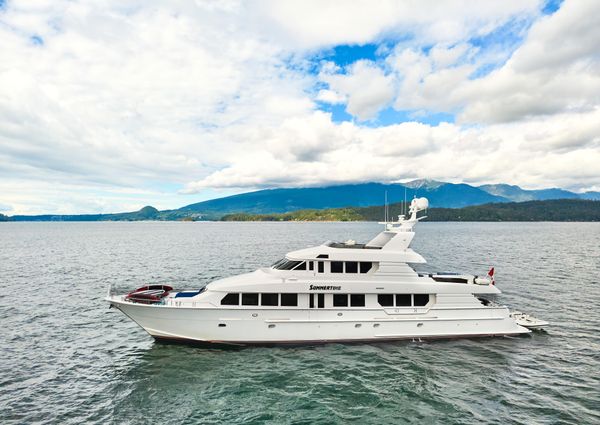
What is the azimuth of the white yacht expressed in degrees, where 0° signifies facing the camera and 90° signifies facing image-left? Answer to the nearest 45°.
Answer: approximately 90°
